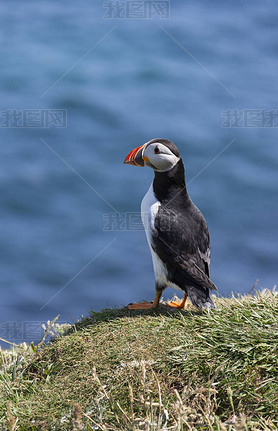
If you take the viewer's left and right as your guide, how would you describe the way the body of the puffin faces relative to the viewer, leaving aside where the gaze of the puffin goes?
facing to the left of the viewer
